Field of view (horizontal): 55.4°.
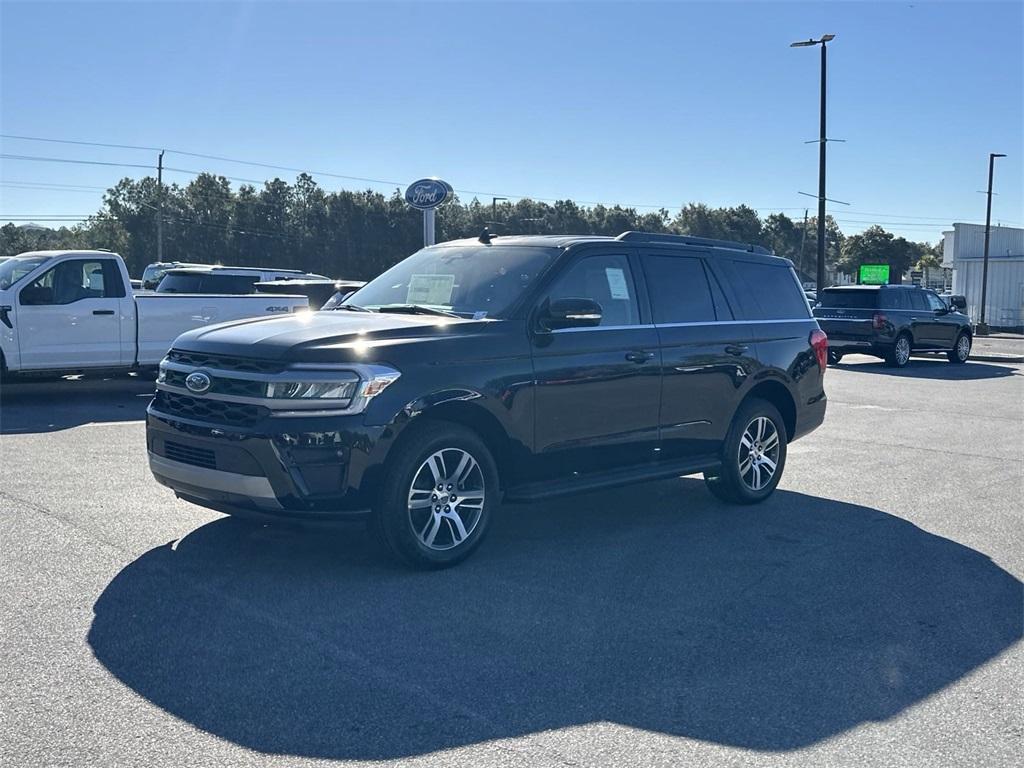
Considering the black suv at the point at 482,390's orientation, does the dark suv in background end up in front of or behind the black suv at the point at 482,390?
behind

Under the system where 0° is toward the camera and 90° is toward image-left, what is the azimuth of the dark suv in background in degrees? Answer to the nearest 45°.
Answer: approximately 225°

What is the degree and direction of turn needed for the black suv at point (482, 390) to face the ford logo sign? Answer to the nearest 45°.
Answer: approximately 135° to its right

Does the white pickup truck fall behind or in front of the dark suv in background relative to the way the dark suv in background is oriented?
behind

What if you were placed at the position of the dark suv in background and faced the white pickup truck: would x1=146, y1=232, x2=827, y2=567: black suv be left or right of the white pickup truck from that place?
left

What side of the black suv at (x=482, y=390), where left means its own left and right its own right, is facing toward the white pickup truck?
right

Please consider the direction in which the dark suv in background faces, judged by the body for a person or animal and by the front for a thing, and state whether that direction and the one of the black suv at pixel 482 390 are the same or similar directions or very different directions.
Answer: very different directions

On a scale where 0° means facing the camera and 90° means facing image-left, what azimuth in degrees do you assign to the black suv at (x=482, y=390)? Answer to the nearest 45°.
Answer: approximately 45°
